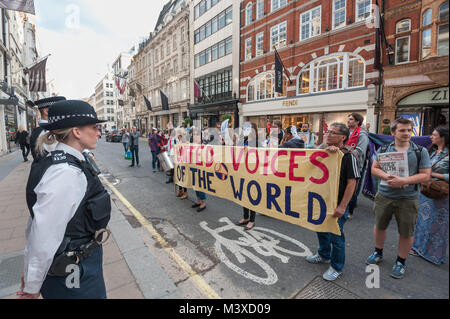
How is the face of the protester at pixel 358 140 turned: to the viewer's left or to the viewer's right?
to the viewer's left

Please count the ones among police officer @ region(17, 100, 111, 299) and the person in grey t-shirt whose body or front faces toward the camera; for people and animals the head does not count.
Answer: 1

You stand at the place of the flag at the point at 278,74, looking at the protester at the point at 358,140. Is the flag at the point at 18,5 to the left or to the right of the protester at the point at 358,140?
right

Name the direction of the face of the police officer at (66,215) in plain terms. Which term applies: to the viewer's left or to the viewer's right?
to the viewer's right

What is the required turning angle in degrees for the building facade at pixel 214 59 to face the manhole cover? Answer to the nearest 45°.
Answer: approximately 45° to its left

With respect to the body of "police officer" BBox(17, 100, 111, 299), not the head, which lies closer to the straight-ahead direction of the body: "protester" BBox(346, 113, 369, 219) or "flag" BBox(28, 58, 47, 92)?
the protester

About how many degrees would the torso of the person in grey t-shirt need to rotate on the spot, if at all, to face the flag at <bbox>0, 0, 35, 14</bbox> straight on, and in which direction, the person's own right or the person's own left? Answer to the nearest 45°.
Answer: approximately 90° to the person's own right

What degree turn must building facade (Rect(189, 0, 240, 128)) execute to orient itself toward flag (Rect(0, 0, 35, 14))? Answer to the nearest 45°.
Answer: approximately 45° to its left

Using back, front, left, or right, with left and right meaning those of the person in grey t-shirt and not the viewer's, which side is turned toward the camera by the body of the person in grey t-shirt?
front

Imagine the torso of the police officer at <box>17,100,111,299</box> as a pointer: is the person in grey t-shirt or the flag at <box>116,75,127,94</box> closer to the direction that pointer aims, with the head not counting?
the person in grey t-shirt

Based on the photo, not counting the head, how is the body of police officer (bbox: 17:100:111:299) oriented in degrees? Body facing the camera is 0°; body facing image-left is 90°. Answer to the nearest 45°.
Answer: approximately 270°

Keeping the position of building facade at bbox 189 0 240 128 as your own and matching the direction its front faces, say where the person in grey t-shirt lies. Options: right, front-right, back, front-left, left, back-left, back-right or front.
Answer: front-left

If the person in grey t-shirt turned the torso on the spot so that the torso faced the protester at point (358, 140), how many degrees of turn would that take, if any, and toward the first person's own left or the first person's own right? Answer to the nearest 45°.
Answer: approximately 180°

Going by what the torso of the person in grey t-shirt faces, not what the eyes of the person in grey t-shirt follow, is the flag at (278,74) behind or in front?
behind
